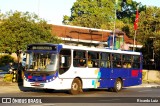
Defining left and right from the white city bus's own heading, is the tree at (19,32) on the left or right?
on its right

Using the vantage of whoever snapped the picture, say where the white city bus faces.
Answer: facing the viewer and to the left of the viewer
